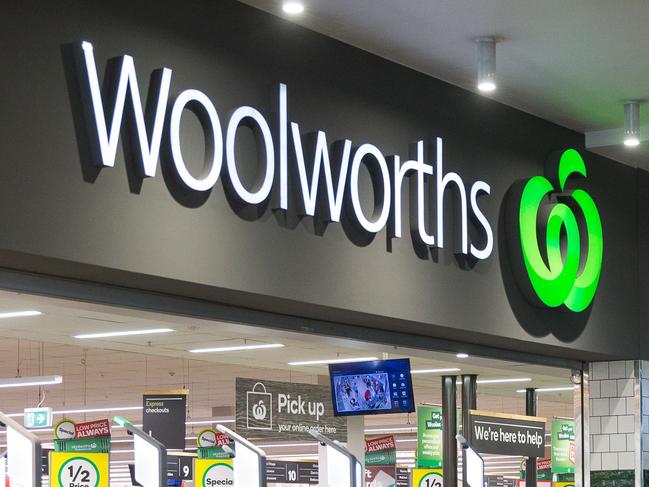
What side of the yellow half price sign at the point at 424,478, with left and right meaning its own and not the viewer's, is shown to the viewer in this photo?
front

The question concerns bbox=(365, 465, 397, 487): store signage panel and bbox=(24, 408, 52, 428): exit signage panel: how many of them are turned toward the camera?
2

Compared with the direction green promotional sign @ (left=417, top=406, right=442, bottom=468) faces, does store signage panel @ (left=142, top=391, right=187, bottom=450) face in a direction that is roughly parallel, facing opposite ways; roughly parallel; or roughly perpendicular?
roughly parallel

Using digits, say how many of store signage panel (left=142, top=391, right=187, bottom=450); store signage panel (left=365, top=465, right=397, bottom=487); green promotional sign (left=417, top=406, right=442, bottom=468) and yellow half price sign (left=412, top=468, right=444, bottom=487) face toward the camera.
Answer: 4

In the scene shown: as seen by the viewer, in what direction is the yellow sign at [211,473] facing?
toward the camera

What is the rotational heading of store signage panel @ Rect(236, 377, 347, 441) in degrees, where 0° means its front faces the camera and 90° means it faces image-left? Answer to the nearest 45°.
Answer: approximately 315°

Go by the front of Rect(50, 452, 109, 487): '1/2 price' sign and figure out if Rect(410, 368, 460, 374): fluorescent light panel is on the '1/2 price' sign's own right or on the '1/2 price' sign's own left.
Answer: on the '1/2 price' sign's own left

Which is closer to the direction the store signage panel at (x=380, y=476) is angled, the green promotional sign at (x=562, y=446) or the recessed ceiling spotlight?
the recessed ceiling spotlight
